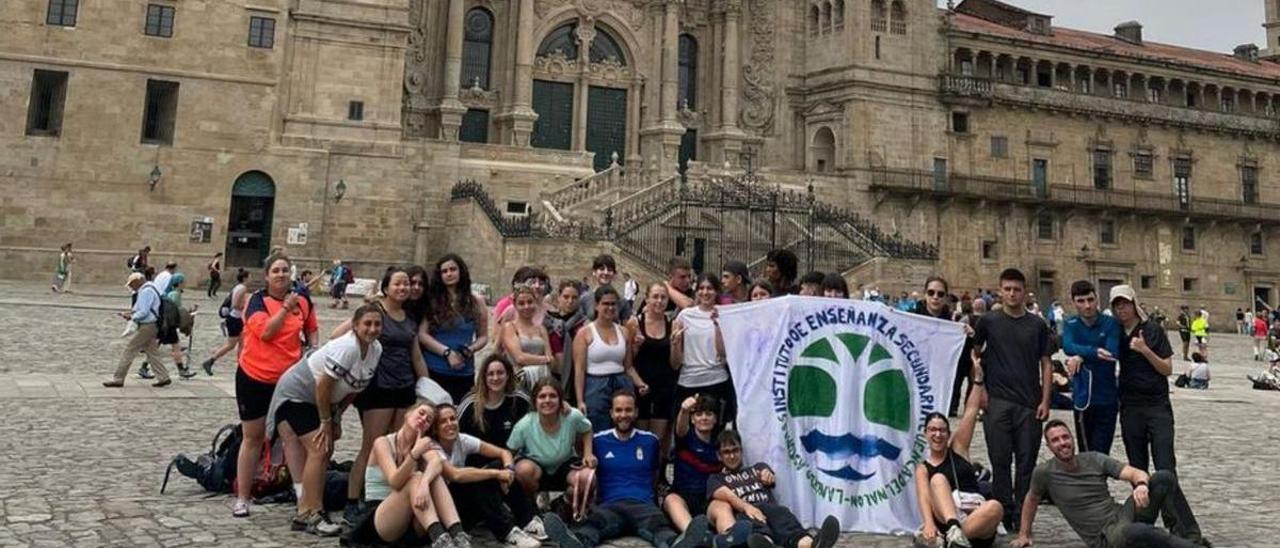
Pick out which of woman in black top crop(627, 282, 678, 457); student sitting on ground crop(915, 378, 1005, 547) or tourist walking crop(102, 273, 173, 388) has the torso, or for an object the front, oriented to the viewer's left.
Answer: the tourist walking

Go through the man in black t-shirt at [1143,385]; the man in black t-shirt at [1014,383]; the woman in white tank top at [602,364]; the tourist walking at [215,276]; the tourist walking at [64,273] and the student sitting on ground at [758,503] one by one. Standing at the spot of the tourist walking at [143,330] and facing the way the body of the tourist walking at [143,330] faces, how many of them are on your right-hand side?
2

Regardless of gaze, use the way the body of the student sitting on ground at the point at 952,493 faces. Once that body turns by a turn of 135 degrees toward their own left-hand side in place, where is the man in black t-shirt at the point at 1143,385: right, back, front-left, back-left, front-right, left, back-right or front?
front

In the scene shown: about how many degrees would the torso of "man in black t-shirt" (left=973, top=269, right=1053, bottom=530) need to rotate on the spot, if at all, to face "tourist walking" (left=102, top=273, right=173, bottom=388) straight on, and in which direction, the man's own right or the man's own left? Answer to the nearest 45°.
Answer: approximately 90° to the man's own right

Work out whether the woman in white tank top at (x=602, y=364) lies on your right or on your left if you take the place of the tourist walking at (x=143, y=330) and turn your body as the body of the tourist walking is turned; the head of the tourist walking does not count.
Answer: on your left

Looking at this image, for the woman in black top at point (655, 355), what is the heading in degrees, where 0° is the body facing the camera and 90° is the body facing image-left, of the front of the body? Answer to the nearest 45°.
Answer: approximately 0°

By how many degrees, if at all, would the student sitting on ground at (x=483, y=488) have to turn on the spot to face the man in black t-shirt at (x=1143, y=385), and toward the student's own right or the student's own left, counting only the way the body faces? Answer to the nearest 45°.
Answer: approximately 45° to the student's own left

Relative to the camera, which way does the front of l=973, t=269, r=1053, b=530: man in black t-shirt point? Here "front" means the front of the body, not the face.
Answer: toward the camera

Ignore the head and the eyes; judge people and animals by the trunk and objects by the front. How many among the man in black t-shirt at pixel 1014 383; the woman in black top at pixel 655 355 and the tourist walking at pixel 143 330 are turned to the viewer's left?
1

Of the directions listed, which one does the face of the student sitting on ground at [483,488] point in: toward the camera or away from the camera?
toward the camera

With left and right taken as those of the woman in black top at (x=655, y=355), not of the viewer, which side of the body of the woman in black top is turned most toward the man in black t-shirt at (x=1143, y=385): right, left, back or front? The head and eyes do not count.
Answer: left

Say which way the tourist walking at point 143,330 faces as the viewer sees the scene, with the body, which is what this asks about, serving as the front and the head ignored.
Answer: to the viewer's left

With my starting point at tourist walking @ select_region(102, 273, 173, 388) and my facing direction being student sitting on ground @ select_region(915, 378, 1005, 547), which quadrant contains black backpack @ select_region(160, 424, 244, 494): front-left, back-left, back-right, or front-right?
front-right

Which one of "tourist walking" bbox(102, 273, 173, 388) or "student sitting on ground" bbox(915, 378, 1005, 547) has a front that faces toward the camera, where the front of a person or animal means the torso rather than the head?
the student sitting on ground

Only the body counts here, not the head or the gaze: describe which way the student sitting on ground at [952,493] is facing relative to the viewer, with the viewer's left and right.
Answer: facing the viewer

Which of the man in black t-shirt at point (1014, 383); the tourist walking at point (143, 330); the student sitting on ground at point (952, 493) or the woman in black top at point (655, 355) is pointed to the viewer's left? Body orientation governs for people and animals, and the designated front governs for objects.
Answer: the tourist walking

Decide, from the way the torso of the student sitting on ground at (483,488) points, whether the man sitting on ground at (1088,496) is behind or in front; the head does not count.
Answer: in front

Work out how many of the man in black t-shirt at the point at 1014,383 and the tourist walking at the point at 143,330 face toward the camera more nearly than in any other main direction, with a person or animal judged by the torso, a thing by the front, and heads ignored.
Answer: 1

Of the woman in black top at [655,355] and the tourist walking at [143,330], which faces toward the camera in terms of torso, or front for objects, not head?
the woman in black top
